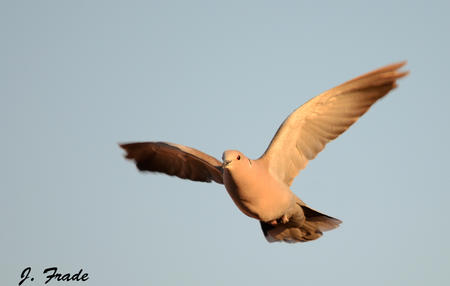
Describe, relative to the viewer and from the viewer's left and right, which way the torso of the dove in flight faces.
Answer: facing the viewer and to the left of the viewer
